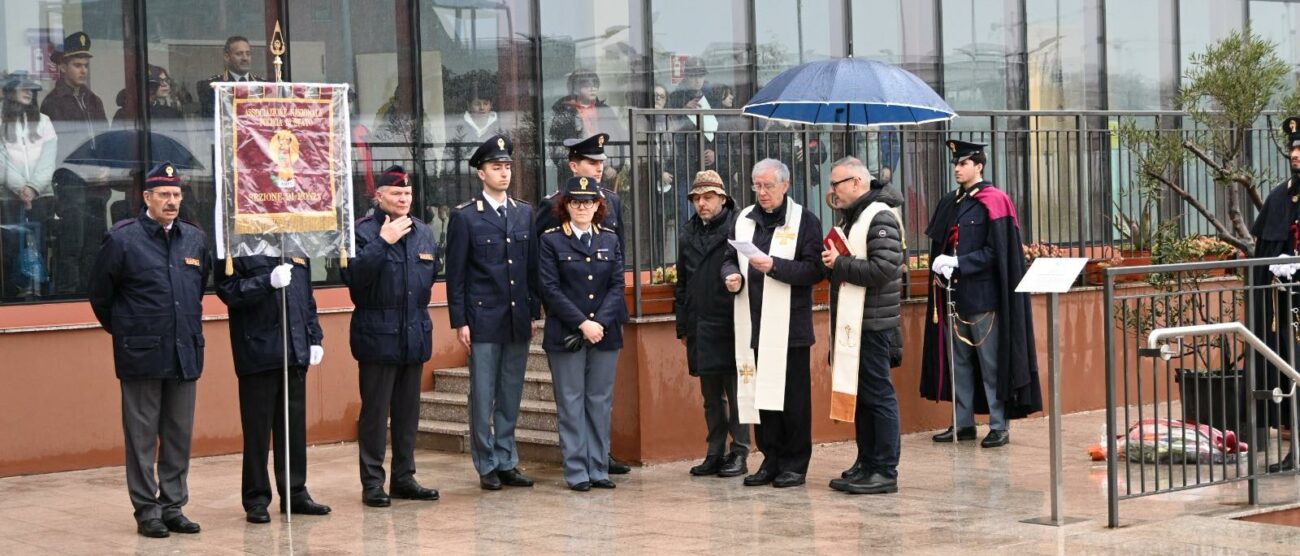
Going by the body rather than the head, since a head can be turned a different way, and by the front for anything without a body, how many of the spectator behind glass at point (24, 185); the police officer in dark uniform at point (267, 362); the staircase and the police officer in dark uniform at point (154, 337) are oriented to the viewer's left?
0

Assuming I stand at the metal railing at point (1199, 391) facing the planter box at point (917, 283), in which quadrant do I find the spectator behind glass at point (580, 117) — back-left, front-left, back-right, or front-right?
front-left

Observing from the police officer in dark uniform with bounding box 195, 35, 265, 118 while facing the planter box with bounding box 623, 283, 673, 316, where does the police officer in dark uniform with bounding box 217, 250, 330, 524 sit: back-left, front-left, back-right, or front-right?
front-right

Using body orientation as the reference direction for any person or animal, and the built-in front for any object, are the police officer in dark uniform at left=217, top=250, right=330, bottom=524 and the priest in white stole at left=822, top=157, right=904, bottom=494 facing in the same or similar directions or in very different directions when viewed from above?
very different directions

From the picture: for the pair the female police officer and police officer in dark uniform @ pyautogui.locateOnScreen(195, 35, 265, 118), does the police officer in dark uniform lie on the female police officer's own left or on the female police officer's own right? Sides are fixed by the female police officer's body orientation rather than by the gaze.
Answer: on the female police officer's own right

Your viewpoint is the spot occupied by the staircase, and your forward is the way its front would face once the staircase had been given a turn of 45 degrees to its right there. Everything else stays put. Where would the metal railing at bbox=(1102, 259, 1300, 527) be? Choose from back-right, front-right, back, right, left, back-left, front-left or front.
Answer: left

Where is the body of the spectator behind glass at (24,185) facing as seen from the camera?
toward the camera

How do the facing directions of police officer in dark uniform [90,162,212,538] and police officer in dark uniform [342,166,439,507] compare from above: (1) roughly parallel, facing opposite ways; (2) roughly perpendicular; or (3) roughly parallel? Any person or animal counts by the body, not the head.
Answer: roughly parallel

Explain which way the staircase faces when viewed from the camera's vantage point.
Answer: facing the viewer

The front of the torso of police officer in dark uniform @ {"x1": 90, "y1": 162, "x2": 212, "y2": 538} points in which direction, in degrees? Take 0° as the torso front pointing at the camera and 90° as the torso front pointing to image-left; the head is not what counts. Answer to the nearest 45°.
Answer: approximately 315°

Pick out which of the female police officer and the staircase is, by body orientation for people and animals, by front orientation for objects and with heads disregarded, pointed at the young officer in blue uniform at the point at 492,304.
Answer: the staircase

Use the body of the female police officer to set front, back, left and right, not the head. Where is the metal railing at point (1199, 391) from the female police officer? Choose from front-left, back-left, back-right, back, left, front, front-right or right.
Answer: left

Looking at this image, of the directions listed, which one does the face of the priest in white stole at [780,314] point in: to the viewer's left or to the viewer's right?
to the viewer's left

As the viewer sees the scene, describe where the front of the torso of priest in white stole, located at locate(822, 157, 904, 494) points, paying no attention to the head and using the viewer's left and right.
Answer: facing to the left of the viewer

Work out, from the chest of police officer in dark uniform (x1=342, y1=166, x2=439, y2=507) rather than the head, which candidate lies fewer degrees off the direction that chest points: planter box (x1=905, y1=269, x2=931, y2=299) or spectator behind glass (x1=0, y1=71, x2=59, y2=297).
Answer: the planter box

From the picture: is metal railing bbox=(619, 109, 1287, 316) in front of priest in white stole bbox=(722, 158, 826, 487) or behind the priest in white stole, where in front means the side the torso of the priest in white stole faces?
behind

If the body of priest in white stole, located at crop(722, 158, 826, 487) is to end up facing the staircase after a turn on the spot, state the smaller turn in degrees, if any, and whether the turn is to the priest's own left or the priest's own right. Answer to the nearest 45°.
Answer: approximately 90° to the priest's own right

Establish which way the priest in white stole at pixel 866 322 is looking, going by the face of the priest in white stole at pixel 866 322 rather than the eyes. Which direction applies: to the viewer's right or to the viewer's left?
to the viewer's left
